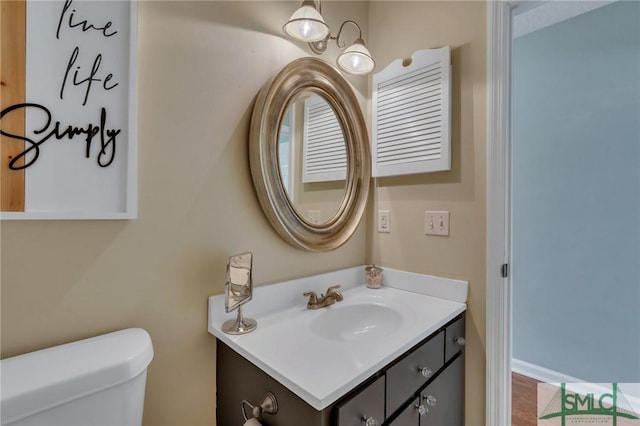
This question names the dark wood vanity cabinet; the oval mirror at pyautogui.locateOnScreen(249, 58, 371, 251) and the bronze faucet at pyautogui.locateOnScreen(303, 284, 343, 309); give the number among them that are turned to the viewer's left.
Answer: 0

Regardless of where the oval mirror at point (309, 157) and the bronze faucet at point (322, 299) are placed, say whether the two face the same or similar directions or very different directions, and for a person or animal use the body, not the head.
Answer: same or similar directions

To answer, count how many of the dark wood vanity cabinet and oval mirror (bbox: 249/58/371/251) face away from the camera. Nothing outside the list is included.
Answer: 0

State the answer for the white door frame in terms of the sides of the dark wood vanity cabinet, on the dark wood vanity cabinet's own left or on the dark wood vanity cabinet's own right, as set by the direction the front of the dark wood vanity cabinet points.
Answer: on the dark wood vanity cabinet's own left

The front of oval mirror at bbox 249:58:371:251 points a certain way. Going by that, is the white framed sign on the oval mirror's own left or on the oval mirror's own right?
on the oval mirror's own right

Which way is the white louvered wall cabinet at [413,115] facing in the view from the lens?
facing the viewer and to the left of the viewer

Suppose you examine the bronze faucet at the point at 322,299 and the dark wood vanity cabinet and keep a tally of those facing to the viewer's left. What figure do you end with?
0

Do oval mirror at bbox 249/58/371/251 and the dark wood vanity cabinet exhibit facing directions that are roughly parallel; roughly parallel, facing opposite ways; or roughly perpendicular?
roughly parallel

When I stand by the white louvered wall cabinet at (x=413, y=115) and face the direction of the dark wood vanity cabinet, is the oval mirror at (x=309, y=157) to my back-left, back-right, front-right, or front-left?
front-right

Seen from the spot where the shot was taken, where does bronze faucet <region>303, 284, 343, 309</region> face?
facing the viewer and to the right of the viewer

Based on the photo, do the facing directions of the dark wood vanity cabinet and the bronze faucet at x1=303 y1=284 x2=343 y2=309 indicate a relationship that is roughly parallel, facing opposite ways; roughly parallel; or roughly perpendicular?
roughly parallel
